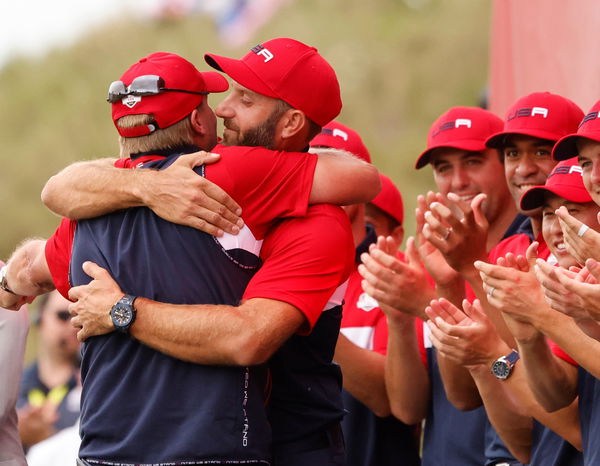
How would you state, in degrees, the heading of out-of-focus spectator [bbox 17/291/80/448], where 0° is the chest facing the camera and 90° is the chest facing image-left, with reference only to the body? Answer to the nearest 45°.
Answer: approximately 315°

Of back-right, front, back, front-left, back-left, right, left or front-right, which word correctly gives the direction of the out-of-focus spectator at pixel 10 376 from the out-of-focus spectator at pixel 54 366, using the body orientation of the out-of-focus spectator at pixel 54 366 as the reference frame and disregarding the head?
front-right

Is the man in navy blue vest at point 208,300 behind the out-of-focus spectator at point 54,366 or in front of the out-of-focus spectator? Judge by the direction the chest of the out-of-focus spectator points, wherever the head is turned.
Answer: in front

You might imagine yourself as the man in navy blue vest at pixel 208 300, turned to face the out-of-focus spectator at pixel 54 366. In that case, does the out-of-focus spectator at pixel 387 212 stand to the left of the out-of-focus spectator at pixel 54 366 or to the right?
right
